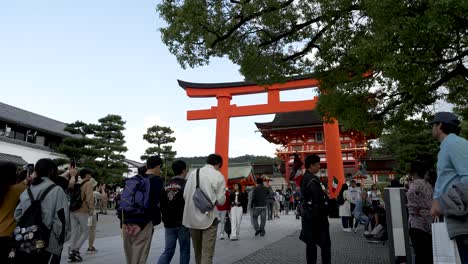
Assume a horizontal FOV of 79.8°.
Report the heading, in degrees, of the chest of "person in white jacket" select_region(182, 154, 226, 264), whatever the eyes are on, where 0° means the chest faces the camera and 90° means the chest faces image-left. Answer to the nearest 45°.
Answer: approximately 225°

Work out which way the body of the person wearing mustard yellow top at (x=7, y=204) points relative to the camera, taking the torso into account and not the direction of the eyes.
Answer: away from the camera

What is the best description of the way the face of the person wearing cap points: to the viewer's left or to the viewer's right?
to the viewer's left

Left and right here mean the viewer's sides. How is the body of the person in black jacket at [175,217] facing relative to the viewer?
facing away from the viewer and to the right of the viewer

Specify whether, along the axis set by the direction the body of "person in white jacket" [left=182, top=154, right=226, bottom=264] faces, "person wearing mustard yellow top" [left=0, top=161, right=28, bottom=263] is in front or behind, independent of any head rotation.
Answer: behind

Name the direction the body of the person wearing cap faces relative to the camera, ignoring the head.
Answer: to the viewer's left

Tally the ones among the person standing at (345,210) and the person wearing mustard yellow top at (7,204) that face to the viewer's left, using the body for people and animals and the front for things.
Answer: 0
